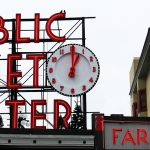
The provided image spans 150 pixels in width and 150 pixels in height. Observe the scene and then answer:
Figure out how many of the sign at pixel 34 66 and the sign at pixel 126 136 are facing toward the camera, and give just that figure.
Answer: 2

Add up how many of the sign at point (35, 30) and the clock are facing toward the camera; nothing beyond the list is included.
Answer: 2

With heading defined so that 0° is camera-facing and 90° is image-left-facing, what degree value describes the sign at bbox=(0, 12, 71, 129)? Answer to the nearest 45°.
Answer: approximately 0°
